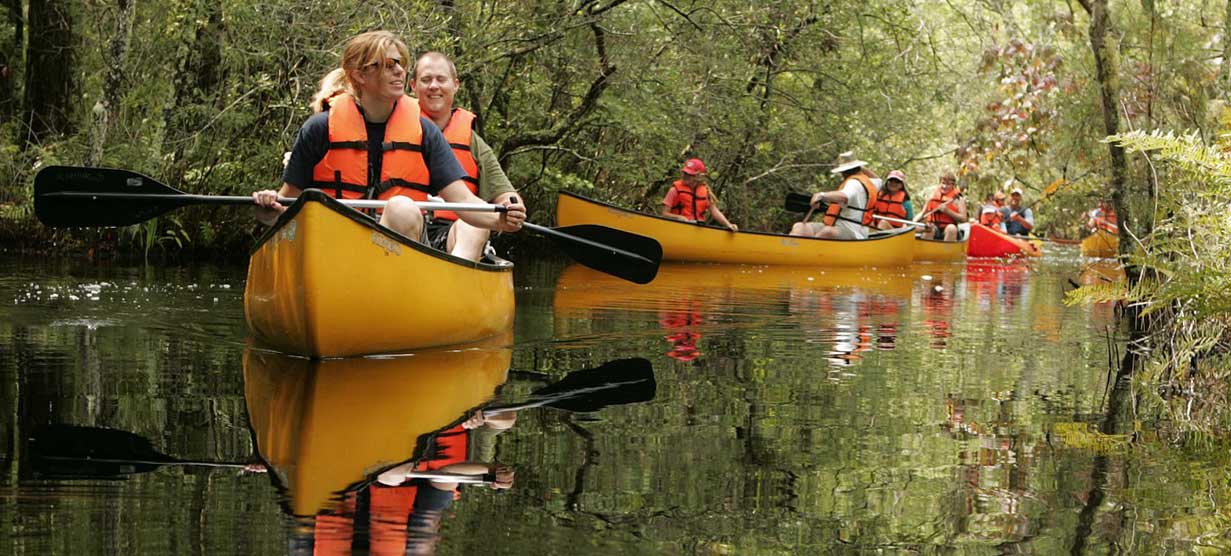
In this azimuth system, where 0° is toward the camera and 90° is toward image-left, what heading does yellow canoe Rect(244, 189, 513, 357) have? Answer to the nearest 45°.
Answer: approximately 45°

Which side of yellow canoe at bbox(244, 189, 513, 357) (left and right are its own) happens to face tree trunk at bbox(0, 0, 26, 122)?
right

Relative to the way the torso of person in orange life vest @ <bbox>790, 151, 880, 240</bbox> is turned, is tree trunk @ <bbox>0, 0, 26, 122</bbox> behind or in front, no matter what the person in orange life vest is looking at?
in front

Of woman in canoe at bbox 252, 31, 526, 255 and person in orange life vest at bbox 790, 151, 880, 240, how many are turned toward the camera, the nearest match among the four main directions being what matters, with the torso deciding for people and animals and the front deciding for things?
1

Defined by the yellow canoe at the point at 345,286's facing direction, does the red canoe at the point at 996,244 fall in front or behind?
behind

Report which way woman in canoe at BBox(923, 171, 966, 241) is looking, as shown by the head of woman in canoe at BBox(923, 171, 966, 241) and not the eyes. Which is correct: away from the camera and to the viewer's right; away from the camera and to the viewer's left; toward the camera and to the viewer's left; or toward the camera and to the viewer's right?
toward the camera and to the viewer's left

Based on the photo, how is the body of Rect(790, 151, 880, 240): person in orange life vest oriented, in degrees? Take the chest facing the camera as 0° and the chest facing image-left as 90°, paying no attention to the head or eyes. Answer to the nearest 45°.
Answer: approximately 90°

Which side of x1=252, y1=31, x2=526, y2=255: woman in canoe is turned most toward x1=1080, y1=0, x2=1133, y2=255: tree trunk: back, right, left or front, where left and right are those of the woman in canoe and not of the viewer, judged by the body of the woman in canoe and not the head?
left
